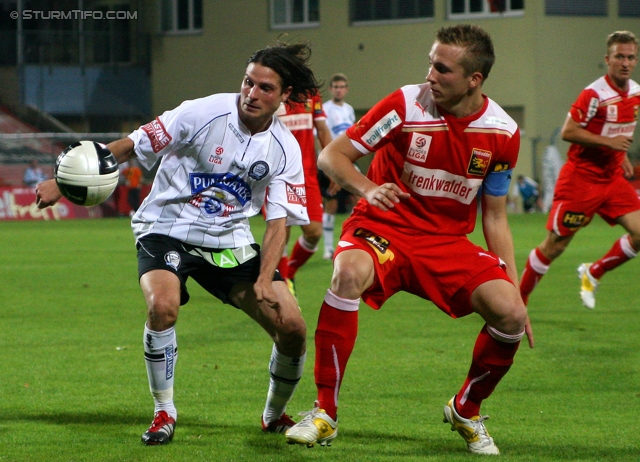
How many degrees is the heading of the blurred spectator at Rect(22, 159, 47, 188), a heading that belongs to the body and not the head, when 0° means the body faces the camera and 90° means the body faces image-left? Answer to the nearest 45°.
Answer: approximately 0°

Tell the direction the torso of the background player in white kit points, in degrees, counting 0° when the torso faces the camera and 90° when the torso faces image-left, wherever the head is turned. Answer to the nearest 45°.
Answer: approximately 0°
